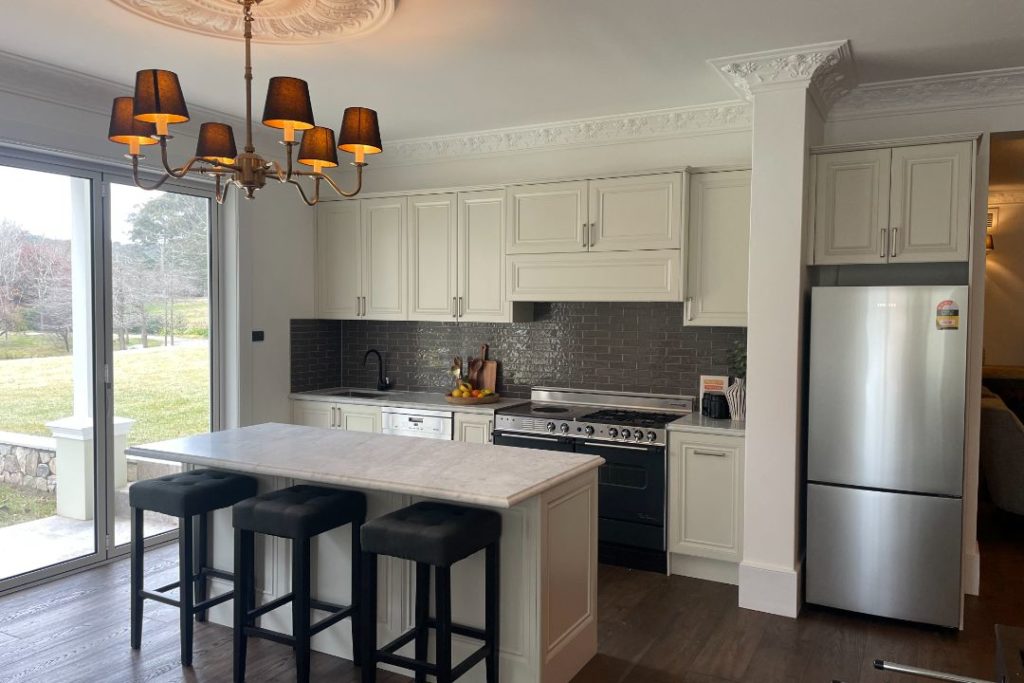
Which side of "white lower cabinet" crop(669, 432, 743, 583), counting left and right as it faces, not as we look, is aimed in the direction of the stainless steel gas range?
right

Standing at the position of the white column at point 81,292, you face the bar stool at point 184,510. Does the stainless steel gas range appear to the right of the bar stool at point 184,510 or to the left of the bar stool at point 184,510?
left

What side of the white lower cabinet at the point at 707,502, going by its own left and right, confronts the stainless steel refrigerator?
left

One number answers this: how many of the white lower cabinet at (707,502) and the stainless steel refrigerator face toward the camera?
2

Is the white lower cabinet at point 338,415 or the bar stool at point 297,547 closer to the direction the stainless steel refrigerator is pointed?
the bar stool

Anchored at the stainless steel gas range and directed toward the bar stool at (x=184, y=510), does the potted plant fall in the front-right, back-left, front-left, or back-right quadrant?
back-left

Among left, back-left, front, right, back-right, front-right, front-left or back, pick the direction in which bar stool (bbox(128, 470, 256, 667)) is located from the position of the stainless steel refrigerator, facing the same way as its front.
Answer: front-right

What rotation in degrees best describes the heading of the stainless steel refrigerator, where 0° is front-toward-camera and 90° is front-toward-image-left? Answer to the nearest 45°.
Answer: approximately 0°

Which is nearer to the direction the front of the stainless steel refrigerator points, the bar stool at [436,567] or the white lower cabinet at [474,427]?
the bar stool

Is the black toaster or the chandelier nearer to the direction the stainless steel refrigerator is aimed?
the chandelier

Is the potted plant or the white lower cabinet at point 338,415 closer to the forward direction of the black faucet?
the white lower cabinet
